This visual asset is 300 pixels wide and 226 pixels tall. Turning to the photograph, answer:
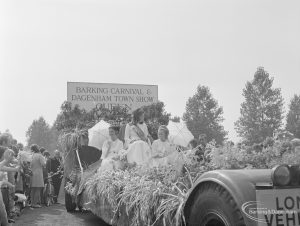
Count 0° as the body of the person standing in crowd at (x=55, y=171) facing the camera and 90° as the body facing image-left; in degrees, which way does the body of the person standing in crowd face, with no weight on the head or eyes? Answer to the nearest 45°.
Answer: approximately 315°

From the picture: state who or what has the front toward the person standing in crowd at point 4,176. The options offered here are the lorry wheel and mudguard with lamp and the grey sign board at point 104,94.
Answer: the grey sign board

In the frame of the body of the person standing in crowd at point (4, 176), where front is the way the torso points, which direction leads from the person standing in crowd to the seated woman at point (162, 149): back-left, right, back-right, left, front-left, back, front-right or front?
front-right

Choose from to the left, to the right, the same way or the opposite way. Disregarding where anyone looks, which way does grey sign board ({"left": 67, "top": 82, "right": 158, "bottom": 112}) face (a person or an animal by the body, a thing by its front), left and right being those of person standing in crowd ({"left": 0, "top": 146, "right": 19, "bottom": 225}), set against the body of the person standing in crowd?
to the right

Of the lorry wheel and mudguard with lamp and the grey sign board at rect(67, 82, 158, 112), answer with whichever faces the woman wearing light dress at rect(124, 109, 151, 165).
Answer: the grey sign board

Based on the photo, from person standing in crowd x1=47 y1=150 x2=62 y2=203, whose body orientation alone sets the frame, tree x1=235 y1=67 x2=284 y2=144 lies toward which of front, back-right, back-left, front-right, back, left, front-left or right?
left

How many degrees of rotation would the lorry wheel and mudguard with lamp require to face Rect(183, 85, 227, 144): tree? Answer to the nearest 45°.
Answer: approximately 135° to its left

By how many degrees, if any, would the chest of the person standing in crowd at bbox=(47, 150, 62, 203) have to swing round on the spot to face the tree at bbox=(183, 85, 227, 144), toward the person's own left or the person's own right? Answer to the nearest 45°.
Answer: approximately 90° to the person's own left

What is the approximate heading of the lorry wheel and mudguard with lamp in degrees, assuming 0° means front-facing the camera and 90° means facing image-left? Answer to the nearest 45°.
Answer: approximately 315°

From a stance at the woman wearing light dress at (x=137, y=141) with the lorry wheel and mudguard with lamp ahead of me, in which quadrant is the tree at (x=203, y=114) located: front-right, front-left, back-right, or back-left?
back-left

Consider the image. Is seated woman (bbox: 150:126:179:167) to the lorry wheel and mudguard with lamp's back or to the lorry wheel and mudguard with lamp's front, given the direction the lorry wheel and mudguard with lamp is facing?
to the back

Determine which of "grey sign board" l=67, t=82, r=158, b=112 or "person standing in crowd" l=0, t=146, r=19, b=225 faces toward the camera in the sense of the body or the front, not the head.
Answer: the grey sign board

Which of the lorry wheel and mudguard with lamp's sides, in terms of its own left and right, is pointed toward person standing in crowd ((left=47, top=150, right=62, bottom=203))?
back

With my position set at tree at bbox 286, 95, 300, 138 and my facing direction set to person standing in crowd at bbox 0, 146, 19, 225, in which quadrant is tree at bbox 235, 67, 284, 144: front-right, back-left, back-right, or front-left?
front-right

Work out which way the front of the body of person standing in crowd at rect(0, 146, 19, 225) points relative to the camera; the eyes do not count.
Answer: to the viewer's right

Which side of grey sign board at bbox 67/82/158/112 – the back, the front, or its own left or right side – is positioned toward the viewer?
front

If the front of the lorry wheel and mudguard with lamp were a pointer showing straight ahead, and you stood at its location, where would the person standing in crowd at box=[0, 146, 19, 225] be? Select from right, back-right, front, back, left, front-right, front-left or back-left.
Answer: back

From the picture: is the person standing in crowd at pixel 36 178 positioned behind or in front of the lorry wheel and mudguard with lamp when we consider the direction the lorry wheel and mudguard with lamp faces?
behind

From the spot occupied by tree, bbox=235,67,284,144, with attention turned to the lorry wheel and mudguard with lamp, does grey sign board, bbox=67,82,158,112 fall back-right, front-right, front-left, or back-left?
front-right

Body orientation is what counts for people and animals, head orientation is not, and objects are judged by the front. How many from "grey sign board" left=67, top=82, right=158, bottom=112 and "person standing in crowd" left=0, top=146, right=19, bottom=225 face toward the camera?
1
